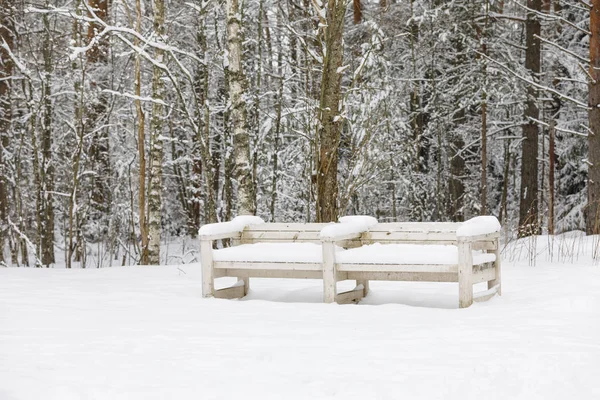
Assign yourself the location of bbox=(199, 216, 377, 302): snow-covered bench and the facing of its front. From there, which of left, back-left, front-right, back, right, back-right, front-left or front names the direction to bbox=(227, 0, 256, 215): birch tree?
back-right

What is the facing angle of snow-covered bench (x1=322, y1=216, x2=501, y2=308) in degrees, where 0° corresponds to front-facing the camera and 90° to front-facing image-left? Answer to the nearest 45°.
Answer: approximately 45°
